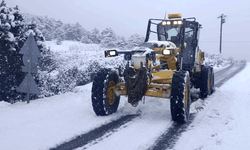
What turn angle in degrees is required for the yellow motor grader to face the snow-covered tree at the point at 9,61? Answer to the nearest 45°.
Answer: approximately 90° to its right
